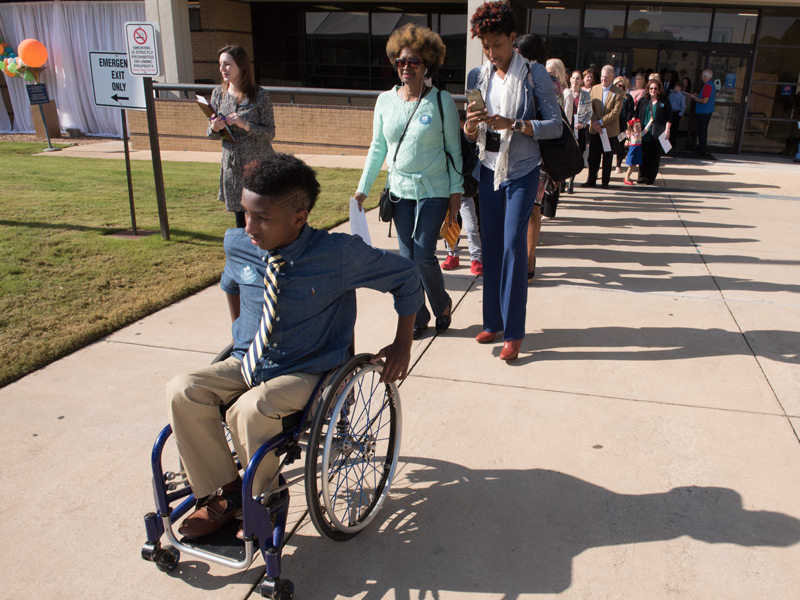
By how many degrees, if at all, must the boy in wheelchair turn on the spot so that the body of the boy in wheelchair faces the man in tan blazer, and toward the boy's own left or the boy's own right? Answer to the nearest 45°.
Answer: approximately 180°

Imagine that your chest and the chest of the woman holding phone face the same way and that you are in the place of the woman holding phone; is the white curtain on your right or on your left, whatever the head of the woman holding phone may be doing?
on your right

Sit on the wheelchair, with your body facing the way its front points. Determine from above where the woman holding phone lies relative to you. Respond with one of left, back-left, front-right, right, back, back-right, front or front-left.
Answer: back

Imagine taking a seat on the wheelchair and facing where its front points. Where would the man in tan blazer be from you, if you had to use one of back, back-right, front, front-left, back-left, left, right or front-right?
back

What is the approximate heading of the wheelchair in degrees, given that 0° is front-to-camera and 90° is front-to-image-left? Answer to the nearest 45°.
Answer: approximately 45°

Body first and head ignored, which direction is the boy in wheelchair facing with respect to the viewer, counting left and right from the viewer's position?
facing the viewer and to the left of the viewer

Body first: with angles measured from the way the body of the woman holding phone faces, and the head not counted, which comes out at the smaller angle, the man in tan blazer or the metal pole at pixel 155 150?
the metal pole

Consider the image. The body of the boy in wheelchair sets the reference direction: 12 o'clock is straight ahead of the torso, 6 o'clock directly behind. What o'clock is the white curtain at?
The white curtain is roughly at 4 o'clock from the boy in wheelchair.

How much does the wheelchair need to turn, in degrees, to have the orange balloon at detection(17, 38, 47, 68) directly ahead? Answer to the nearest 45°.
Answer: approximately 135° to its right

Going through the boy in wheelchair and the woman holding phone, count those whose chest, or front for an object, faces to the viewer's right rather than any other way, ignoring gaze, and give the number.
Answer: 0

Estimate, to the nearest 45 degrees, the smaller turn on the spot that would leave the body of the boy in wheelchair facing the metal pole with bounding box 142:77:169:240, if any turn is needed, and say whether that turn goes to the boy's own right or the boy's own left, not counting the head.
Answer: approximately 135° to the boy's own right

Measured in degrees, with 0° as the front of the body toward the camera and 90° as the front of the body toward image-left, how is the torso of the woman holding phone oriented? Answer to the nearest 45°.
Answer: approximately 45°

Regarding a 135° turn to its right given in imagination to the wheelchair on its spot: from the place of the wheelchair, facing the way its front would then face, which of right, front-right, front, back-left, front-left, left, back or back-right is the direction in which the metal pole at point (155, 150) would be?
front

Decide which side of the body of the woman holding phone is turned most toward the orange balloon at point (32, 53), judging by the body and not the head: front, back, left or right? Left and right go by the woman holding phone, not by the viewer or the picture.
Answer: right

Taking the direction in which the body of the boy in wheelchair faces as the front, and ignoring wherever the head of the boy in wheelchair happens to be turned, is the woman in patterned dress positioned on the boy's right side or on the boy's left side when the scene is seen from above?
on the boy's right side

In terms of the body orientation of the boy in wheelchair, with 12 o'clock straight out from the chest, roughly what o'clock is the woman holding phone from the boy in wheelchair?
The woman holding phone is roughly at 6 o'clock from the boy in wheelchair.
